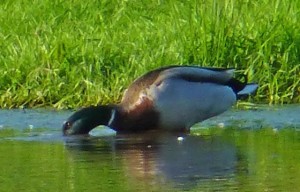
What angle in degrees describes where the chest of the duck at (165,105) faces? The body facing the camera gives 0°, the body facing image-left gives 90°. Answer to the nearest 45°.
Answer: approximately 90°
